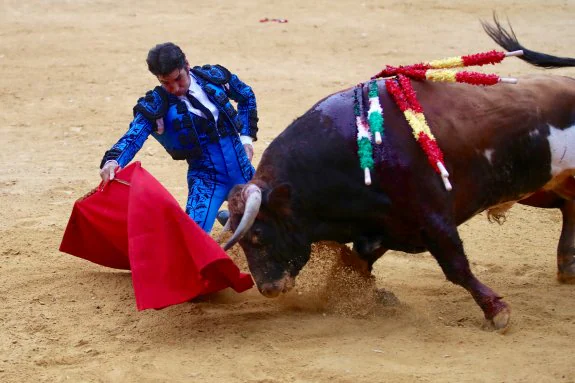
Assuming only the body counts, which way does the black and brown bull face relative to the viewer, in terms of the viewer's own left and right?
facing to the left of the viewer
